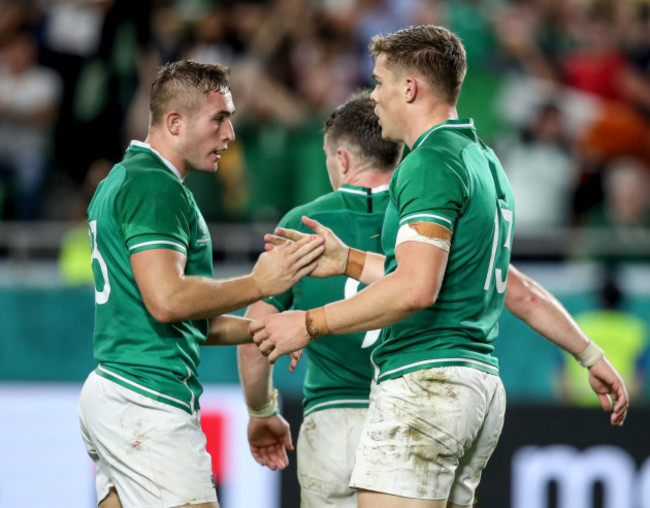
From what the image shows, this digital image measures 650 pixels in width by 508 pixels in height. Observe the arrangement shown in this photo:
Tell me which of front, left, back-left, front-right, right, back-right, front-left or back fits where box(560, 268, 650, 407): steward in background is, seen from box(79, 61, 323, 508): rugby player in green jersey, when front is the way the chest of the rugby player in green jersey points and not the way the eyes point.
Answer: front-left

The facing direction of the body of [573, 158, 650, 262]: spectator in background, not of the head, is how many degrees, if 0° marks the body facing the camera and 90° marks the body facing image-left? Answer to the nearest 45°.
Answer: approximately 0°

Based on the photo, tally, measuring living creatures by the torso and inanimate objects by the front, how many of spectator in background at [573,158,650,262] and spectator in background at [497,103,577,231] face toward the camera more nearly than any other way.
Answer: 2

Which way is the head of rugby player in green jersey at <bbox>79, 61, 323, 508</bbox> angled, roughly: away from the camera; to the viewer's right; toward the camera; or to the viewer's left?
to the viewer's right

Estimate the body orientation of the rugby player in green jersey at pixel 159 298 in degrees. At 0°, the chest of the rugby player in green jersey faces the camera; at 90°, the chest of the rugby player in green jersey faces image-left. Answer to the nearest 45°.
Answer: approximately 270°

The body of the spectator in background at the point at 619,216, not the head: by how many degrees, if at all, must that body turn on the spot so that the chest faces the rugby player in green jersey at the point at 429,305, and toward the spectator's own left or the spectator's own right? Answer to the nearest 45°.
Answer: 0° — they already face them

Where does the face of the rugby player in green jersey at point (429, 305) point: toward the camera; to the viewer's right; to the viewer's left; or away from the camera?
to the viewer's left

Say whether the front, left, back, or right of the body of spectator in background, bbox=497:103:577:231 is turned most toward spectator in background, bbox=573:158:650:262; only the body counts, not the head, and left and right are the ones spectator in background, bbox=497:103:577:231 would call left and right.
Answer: left
